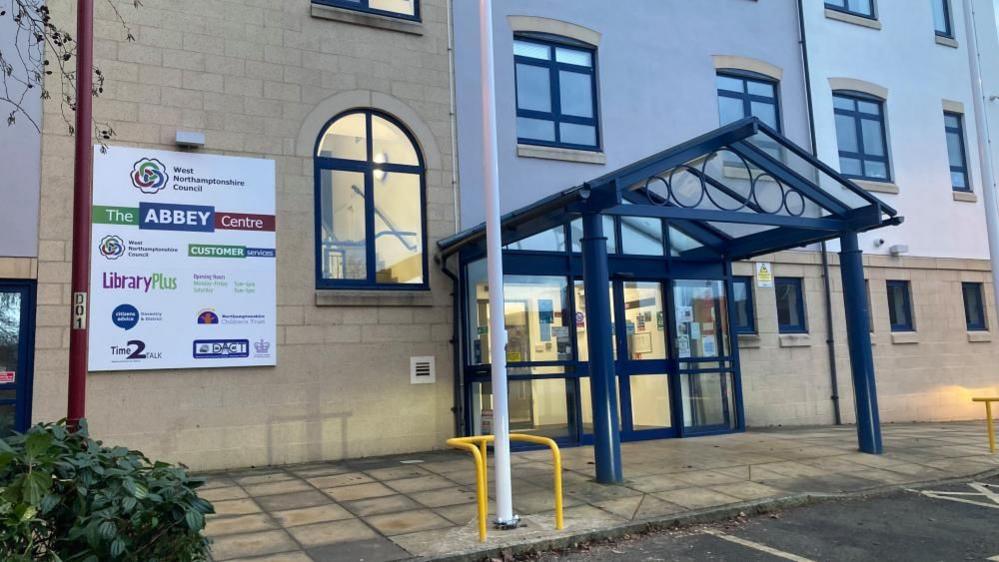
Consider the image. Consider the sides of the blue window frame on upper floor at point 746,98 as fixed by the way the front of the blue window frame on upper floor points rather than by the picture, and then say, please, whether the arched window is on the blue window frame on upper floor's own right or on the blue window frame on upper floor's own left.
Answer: on the blue window frame on upper floor's own right

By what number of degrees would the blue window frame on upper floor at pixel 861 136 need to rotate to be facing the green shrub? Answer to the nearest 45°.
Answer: approximately 45° to its right

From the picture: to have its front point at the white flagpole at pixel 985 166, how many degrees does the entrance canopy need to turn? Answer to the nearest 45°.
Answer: approximately 90° to its left

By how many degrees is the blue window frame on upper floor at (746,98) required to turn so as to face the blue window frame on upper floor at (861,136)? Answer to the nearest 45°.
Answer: approximately 90° to its left

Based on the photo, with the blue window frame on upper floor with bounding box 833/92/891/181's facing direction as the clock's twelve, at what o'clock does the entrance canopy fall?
The entrance canopy is roughly at 2 o'clock from the blue window frame on upper floor.
